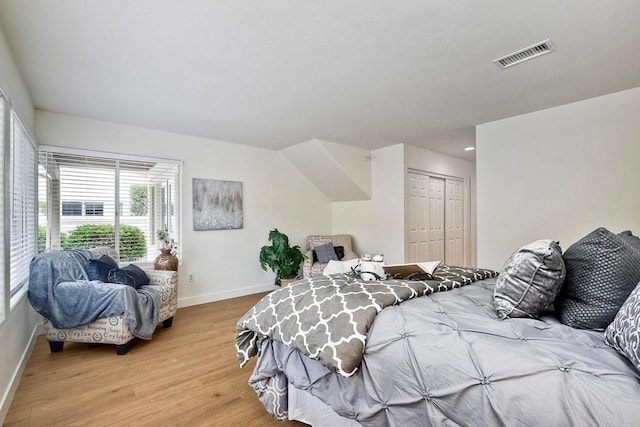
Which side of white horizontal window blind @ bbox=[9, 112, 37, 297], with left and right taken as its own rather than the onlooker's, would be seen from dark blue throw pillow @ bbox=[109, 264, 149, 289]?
front

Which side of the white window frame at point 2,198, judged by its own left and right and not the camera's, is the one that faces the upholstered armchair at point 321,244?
front

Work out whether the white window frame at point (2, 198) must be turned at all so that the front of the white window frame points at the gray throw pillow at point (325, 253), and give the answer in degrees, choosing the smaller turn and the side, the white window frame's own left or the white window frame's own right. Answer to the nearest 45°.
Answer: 0° — it already faces it

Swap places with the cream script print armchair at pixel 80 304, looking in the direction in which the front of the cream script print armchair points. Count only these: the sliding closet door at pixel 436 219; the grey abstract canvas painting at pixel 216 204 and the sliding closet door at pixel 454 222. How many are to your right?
0

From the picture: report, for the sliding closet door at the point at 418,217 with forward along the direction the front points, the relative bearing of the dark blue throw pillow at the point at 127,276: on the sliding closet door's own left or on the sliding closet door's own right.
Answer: on the sliding closet door's own right

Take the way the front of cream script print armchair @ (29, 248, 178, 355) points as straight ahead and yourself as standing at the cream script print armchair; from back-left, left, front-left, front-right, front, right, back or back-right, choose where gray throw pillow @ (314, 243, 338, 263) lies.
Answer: front-left

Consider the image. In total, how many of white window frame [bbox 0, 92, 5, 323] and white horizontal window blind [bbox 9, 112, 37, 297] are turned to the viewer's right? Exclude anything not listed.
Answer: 2

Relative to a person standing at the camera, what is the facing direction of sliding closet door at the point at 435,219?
facing the viewer and to the right of the viewer

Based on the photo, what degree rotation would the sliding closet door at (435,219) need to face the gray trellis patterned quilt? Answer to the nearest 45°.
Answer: approximately 45° to its right

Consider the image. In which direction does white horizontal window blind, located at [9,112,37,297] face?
to the viewer's right

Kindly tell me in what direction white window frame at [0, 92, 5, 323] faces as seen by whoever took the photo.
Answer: facing to the right of the viewer
